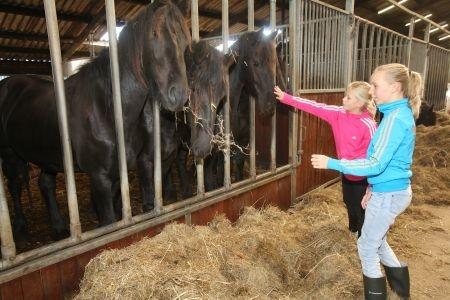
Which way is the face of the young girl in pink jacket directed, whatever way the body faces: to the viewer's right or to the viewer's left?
to the viewer's left

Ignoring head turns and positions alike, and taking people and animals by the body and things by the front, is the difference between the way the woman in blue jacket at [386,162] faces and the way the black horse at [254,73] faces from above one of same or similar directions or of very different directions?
very different directions

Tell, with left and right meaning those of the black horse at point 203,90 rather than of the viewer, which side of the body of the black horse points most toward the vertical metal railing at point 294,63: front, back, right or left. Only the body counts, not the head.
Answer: left

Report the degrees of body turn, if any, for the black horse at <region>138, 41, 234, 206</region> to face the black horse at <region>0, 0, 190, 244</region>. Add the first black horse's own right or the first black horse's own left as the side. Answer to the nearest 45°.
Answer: approximately 135° to the first black horse's own right

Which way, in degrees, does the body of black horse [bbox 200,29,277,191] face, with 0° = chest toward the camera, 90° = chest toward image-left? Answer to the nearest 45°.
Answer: approximately 315°

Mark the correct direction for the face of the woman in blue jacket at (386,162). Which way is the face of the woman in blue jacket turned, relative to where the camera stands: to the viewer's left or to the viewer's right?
to the viewer's left

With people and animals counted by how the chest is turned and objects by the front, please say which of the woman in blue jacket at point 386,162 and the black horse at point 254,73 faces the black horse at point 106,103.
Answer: the woman in blue jacket

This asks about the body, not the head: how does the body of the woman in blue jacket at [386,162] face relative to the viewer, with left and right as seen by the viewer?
facing to the left of the viewer

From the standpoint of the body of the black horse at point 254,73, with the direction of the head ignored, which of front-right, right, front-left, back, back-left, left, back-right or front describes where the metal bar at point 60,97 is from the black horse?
right

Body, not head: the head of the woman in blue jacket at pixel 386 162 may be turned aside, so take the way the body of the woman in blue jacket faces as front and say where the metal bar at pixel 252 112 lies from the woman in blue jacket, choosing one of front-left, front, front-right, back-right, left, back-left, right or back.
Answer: front-right

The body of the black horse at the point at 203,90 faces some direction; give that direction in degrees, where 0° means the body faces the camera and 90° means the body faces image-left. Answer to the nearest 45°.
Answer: approximately 315°

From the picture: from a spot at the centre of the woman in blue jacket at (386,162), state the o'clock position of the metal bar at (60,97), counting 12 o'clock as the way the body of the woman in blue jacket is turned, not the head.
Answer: The metal bar is roughly at 11 o'clock from the woman in blue jacket.
